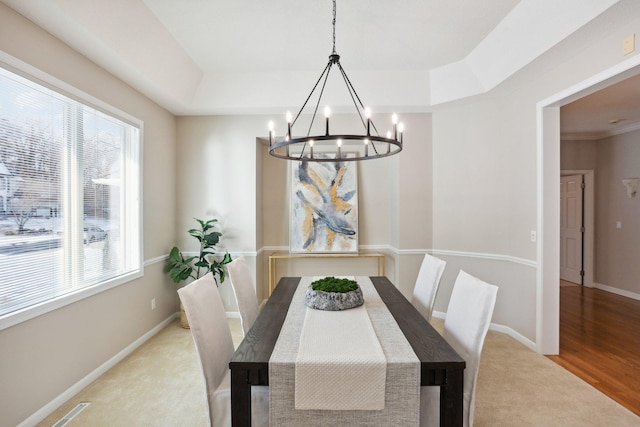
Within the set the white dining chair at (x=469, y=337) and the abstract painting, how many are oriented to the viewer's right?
0

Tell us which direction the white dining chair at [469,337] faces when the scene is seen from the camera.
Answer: facing the viewer and to the left of the viewer

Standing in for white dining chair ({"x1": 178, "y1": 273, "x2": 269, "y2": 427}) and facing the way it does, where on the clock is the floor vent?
The floor vent is roughly at 6 o'clock from the white dining chair.

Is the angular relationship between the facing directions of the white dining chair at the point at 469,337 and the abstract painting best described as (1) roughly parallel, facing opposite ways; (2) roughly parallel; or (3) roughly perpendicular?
roughly perpendicular

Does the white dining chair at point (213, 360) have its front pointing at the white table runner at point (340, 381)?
yes

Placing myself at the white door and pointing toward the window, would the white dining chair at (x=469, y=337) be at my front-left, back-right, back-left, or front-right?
front-left

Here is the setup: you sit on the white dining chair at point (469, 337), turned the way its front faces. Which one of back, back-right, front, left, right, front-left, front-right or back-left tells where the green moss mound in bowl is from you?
front-right

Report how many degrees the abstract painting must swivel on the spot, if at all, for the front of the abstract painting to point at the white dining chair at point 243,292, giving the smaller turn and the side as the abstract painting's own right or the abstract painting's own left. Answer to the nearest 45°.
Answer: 0° — it already faces it

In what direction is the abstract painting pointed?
toward the camera

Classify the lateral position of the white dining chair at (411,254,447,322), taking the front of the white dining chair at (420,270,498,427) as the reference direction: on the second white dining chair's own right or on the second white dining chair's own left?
on the second white dining chair's own right

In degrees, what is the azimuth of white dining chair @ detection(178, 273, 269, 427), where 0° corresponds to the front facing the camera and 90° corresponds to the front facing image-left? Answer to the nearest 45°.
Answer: approximately 315°

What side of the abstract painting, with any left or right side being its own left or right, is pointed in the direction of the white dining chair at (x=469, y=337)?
front

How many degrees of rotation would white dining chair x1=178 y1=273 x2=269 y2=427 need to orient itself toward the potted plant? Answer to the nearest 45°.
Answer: approximately 135° to its left

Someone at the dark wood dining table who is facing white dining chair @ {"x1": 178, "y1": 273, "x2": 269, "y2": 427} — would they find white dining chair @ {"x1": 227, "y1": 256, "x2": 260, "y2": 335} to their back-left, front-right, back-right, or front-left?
front-right

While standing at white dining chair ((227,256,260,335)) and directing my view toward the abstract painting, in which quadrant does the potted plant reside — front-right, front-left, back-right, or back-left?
front-left

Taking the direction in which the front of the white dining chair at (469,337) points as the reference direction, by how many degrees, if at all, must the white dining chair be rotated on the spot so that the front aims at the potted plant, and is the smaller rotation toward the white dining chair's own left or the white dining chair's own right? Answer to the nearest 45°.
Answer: approximately 45° to the white dining chair's own right

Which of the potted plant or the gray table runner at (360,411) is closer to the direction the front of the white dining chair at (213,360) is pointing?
the gray table runner

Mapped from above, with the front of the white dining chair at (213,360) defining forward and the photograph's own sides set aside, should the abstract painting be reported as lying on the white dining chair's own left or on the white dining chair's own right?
on the white dining chair's own left
